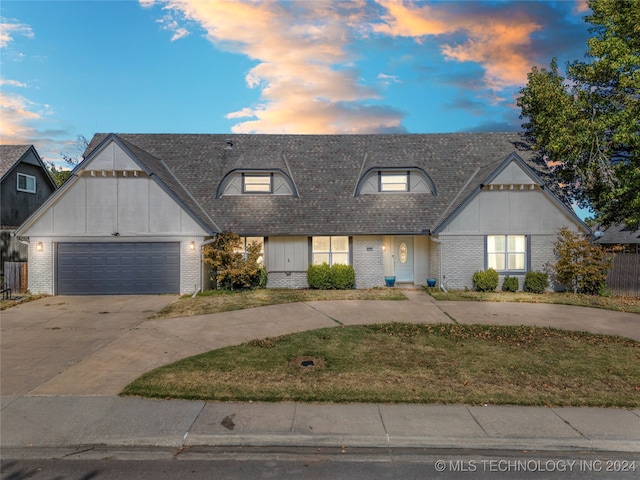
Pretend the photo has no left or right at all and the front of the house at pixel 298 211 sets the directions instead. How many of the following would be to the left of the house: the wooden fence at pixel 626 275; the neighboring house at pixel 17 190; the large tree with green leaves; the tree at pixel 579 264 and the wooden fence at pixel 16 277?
3

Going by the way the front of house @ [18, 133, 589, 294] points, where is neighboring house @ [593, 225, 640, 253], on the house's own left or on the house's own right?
on the house's own left

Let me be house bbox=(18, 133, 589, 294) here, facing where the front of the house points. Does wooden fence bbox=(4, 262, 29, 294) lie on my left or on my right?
on my right

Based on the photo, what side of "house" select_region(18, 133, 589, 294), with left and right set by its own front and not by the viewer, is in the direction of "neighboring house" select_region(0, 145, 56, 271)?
right

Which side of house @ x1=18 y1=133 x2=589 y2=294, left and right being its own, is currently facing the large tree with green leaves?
left

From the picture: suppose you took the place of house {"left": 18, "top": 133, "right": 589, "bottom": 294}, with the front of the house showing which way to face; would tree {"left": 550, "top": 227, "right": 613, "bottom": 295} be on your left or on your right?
on your left

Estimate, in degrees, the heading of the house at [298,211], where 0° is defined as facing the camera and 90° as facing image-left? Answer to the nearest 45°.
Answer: approximately 0°

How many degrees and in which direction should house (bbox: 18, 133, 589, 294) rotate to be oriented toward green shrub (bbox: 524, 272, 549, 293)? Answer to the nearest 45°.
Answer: approximately 90° to its left

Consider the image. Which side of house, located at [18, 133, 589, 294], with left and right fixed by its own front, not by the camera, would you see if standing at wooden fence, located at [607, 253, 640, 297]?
left
